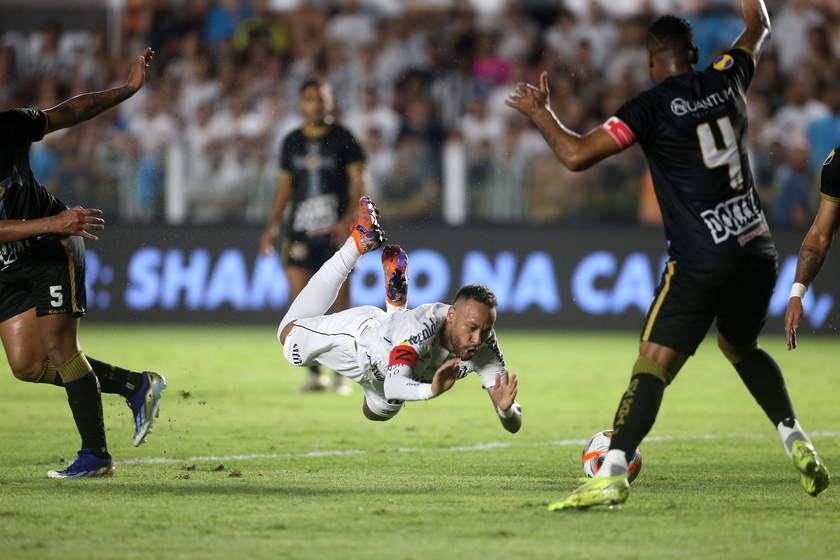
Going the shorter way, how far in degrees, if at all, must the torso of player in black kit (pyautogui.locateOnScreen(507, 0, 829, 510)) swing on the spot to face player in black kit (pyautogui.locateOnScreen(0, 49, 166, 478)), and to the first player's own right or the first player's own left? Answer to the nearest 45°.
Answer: approximately 45° to the first player's own left

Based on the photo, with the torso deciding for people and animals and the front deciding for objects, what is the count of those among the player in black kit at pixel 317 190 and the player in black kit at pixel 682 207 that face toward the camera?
1

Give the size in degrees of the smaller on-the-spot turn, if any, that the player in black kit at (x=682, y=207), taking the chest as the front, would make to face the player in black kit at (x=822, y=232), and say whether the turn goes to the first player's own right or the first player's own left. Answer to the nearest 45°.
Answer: approximately 90° to the first player's own right

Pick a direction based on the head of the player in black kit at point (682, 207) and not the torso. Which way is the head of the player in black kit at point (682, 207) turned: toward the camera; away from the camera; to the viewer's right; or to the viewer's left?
away from the camera

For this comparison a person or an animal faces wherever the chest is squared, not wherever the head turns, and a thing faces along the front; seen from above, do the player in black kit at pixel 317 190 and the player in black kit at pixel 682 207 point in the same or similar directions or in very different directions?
very different directions

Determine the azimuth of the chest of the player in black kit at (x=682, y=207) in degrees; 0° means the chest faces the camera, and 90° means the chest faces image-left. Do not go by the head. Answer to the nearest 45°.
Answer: approximately 135°

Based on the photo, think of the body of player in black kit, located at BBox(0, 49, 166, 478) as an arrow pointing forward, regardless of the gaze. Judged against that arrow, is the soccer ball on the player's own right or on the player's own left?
on the player's own left
